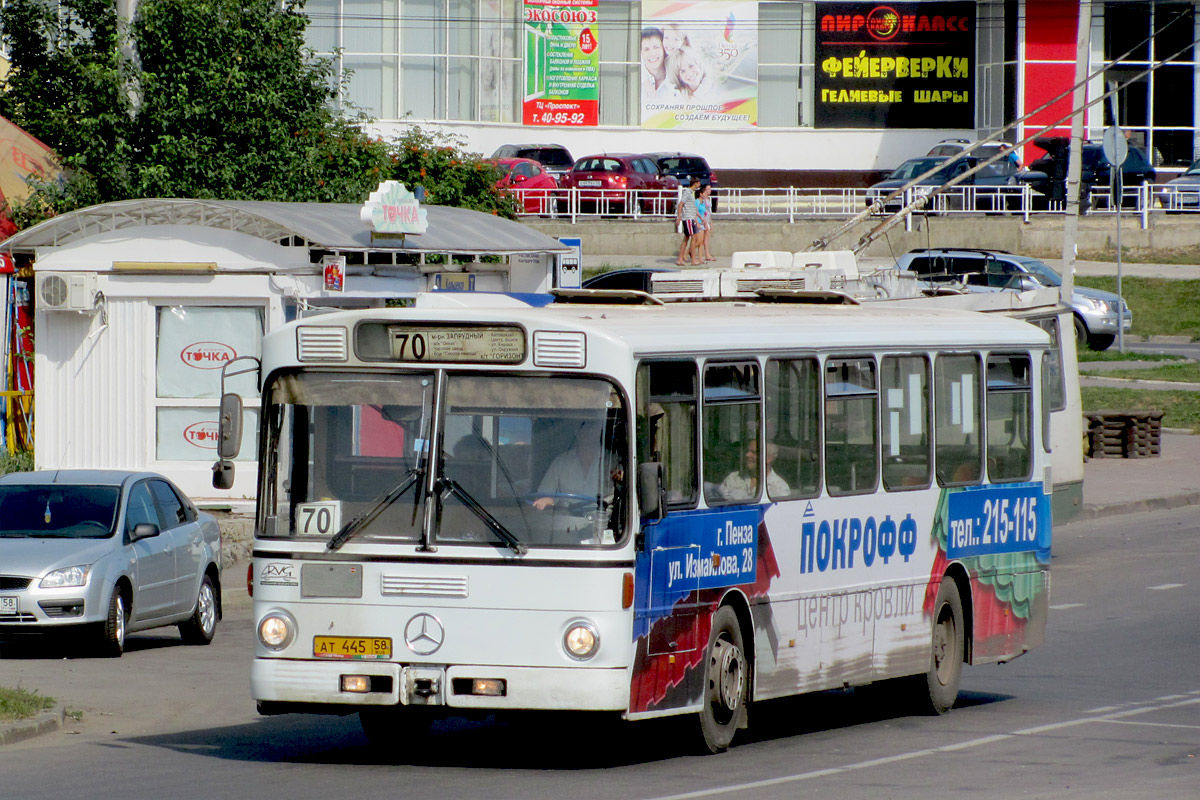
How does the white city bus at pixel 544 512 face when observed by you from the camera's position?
facing the viewer and to the left of the viewer

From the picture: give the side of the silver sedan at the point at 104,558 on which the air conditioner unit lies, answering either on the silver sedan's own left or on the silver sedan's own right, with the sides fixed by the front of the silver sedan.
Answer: on the silver sedan's own right

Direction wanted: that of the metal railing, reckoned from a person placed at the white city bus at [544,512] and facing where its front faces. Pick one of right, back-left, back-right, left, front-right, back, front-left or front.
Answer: back-right

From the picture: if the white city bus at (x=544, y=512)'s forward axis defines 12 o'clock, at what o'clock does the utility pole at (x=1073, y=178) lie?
The utility pole is roughly at 5 o'clock from the white city bus.

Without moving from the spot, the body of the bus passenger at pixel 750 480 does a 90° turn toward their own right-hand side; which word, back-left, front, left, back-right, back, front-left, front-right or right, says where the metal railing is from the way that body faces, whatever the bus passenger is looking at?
front-right

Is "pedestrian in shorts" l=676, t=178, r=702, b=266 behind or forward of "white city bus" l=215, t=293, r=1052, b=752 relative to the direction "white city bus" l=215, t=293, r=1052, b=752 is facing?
behind

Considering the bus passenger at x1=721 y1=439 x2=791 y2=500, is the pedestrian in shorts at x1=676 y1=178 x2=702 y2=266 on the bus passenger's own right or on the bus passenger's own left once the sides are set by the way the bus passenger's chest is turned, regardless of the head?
on the bus passenger's own right

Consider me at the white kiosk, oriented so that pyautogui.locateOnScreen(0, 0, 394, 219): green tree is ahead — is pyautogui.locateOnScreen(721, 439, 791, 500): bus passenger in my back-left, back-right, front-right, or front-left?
back-right

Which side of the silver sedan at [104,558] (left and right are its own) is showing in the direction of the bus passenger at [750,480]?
left

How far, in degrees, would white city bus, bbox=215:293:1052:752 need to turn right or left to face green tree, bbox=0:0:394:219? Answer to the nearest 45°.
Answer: approximately 135° to its right

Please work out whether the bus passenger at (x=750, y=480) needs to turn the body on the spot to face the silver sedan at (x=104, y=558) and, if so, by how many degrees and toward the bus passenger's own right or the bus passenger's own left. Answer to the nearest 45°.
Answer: approximately 90° to the bus passenger's own right

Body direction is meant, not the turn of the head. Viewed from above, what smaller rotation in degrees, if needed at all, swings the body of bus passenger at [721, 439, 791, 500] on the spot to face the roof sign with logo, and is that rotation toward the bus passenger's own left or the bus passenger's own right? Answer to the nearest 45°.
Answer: approximately 135° to the bus passenger's own right

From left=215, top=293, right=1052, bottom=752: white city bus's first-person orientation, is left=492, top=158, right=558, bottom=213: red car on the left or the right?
on its right

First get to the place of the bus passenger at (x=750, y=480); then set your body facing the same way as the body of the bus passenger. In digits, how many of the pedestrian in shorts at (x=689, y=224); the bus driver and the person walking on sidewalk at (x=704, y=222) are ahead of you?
1

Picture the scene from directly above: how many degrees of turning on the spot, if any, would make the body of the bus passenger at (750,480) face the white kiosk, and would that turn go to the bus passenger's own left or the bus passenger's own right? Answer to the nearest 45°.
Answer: approximately 90° to the bus passenger's own right

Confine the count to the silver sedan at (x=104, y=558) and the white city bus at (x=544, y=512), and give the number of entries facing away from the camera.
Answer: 0

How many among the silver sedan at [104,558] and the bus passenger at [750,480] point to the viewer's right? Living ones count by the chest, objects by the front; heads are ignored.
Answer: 0

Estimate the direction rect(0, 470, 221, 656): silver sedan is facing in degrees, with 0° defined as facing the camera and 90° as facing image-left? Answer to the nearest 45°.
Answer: approximately 45°

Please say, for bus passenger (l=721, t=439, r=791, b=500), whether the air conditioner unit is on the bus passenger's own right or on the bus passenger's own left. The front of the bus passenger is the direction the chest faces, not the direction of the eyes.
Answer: on the bus passenger's own right
